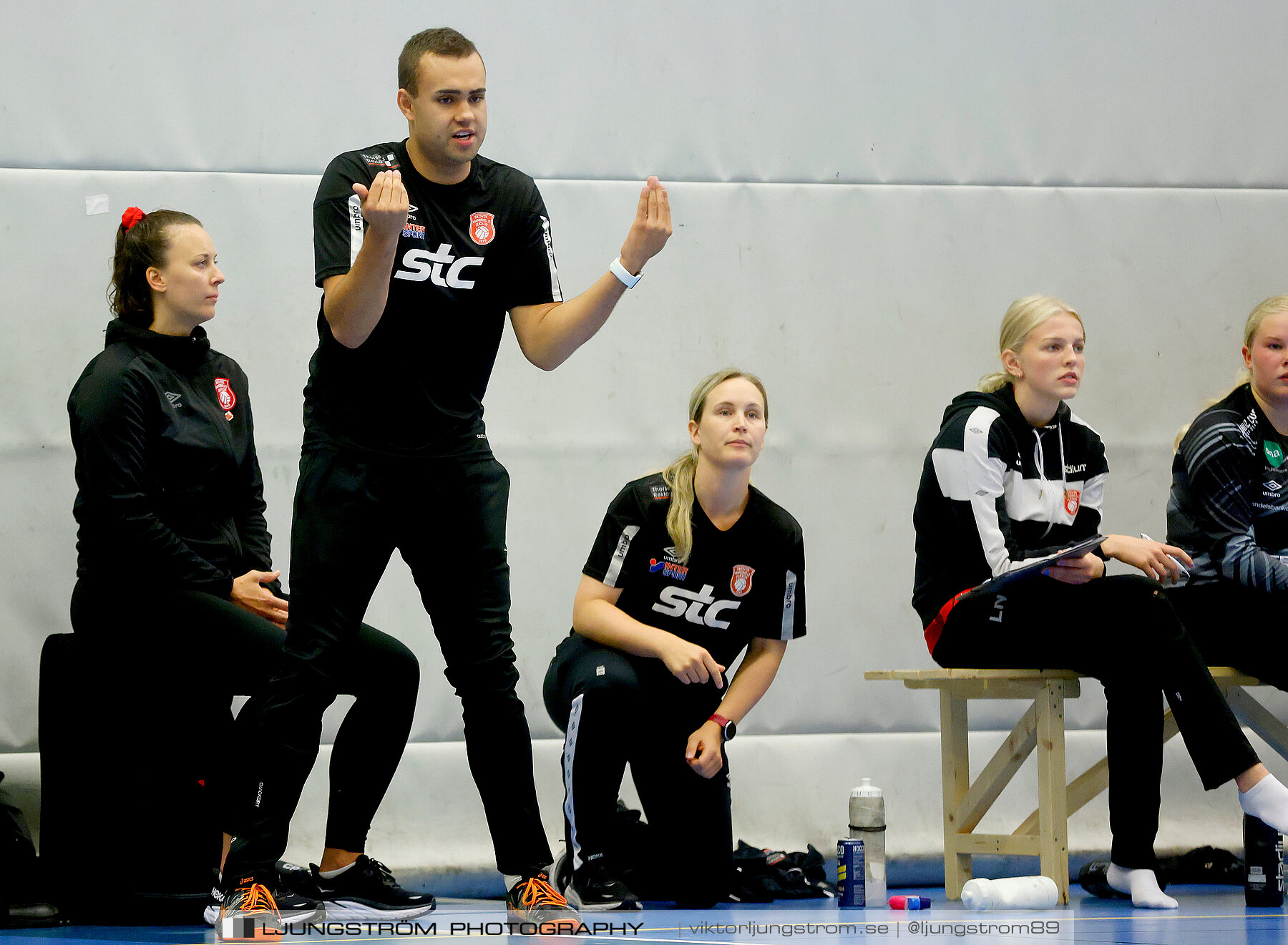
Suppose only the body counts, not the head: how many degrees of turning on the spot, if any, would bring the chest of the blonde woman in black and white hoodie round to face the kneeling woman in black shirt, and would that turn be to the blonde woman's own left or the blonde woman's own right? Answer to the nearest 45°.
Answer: approximately 135° to the blonde woman's own right

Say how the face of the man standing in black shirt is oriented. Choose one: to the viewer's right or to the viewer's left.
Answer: to the viewer's right

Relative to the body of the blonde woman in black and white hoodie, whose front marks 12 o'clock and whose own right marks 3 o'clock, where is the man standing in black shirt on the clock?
The man standing in black shirt is roughly at 3 o'clock from the blonde woman in black and white hoodie.

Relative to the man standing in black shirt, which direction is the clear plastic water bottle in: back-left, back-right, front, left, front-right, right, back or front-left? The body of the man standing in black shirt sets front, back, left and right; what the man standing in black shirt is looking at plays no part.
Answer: back-left
